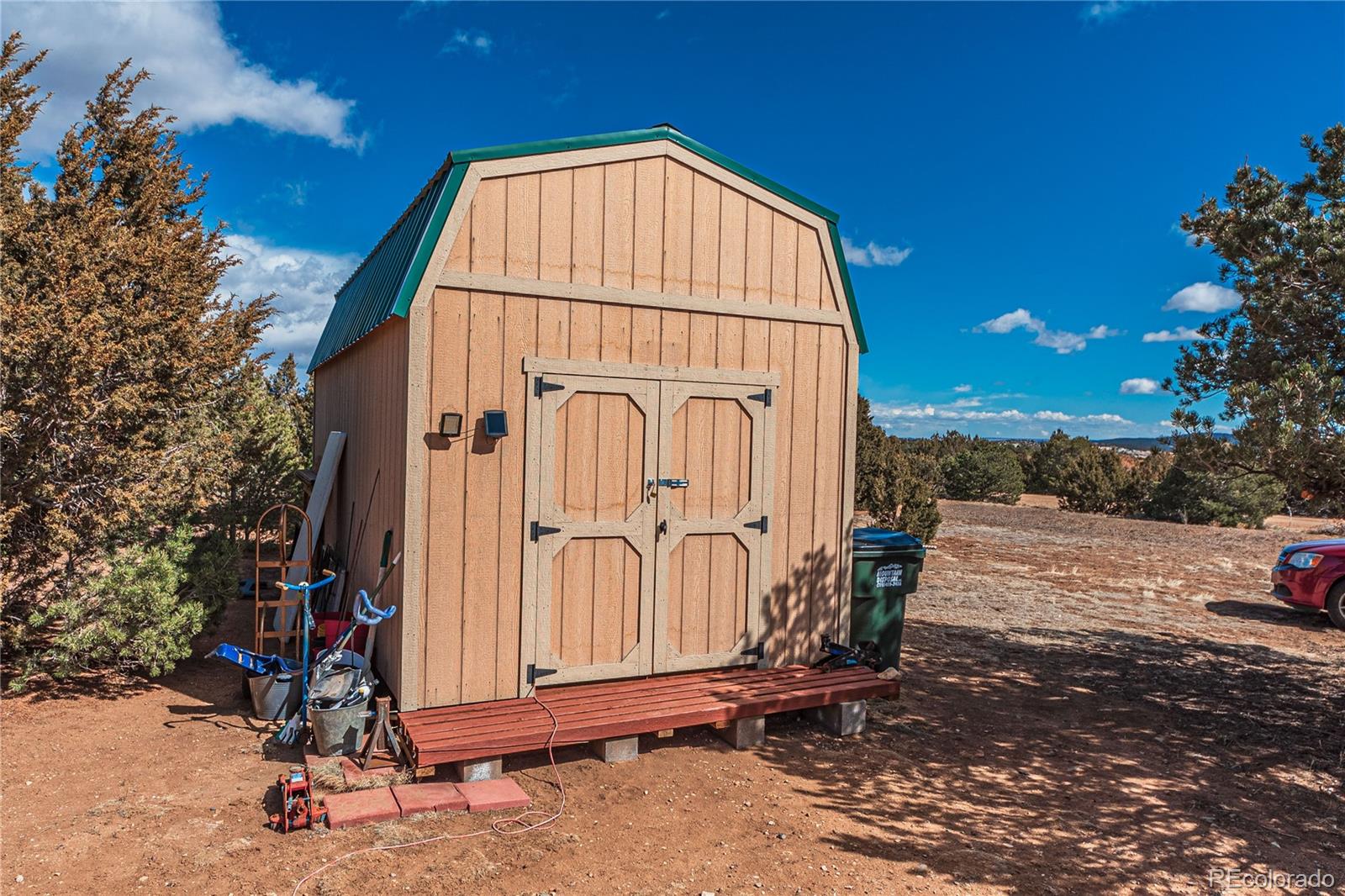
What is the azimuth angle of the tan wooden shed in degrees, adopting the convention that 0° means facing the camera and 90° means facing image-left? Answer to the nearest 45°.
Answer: approximately 315°

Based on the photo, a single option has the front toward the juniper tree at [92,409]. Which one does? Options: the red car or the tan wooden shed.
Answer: the red car

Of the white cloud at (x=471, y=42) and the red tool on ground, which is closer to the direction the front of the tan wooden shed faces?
the red tool on ground

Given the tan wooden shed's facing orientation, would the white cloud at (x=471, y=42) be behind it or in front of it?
behind
